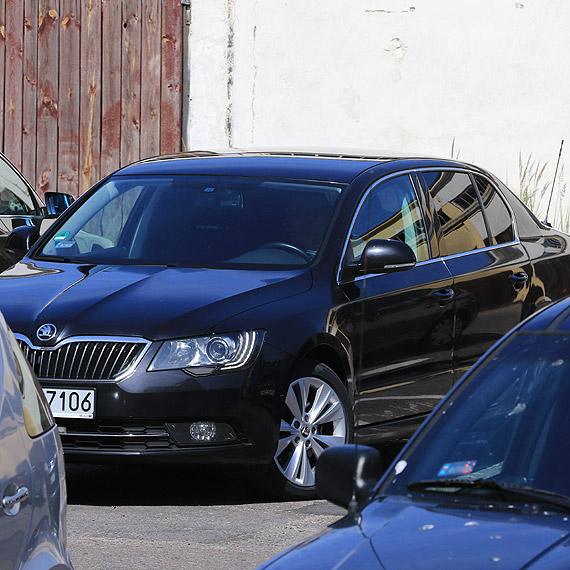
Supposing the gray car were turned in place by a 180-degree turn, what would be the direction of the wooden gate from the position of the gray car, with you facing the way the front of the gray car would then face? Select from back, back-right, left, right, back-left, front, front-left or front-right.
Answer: front-left

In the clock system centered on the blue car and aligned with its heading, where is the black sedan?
The black sedan is roughly at 4 o'clock from the blue car.

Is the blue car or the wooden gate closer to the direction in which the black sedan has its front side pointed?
the blue car

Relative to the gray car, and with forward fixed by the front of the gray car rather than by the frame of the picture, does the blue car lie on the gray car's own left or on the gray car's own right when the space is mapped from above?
on the gray car's own left

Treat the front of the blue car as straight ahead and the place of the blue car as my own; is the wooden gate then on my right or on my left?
on my right

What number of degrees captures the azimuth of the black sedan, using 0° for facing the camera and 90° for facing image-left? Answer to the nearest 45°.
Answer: approximately 45°

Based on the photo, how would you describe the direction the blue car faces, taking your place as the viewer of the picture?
facing the viewer and to the left of the viewer

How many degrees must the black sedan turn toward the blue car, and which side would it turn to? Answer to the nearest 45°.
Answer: approximately 45° to its left
